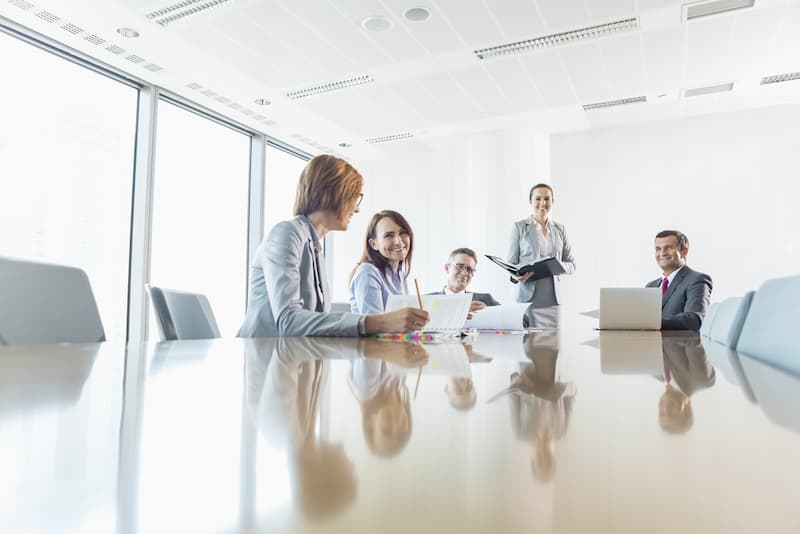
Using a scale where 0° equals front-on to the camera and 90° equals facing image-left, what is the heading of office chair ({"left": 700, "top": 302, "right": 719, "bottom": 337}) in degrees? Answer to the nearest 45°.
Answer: approximately 90°

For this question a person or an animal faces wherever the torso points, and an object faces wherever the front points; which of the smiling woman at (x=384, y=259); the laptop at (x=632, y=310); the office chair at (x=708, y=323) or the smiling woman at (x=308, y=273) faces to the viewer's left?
the office chair

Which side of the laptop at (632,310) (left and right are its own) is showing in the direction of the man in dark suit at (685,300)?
front

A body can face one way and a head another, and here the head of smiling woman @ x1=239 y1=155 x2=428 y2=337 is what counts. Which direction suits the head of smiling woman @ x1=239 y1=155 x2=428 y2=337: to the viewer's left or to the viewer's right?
to the viewer's right

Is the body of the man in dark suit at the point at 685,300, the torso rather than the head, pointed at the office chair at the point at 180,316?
yes

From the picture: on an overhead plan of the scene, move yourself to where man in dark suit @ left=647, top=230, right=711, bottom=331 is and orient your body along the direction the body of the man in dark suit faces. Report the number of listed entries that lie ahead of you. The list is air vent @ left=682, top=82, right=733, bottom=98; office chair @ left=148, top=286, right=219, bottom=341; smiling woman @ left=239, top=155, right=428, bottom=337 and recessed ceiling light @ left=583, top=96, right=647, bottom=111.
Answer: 2

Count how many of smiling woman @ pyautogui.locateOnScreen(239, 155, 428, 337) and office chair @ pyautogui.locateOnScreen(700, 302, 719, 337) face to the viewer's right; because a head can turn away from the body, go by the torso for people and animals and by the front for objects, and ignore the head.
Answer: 1

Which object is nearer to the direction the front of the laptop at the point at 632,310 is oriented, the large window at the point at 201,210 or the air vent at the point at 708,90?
the air vent

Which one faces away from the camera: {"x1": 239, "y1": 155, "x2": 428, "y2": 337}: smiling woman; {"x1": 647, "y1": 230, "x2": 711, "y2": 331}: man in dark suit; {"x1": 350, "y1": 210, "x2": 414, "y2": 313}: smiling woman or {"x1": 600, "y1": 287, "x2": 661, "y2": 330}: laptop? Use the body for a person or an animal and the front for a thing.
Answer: the laptop

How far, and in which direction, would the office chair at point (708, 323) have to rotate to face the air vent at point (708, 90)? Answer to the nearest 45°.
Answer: approximately 90° to its right

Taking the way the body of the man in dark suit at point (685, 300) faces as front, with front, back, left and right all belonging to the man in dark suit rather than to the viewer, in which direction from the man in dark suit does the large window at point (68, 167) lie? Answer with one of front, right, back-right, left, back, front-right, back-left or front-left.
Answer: front-right

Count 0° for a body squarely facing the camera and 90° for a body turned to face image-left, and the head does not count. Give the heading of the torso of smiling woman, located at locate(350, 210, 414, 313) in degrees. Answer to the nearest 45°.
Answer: approximately 315°

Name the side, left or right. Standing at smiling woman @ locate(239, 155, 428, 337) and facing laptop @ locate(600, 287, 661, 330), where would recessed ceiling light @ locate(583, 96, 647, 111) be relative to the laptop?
left

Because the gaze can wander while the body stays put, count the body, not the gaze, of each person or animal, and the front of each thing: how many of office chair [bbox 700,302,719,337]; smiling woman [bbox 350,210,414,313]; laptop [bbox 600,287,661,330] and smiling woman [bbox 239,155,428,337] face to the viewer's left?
1

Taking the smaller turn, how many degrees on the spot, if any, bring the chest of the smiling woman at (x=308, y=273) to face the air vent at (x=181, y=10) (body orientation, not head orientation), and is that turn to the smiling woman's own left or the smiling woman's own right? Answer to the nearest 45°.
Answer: approximately 135° to the smiling woman's own left
